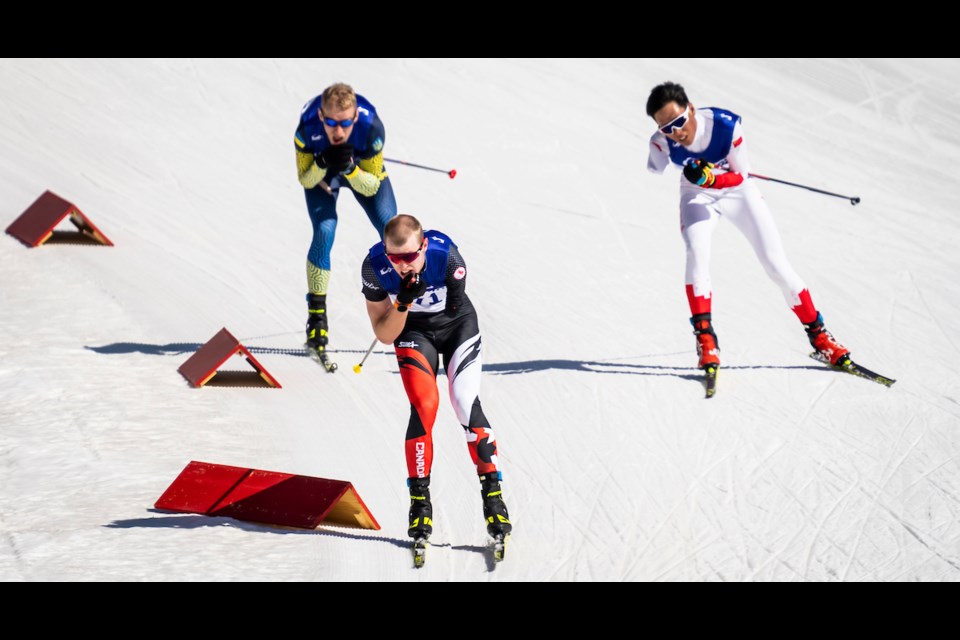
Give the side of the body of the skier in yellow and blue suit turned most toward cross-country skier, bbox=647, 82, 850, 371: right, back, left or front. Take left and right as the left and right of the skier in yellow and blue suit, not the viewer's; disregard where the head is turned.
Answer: left

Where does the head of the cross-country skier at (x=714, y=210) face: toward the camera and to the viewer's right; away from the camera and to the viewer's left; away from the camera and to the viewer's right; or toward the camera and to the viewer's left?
toward the camera and to the viewer's left

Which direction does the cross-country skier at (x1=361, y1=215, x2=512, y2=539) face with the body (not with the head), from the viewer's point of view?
toward the camera

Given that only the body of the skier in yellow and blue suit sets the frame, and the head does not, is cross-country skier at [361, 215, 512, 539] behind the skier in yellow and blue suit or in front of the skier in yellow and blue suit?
in front

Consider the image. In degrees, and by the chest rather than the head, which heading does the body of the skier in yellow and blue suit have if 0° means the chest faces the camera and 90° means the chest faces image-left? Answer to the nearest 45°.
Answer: approximately 0°

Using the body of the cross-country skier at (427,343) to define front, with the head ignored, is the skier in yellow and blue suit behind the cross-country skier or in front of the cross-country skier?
behind

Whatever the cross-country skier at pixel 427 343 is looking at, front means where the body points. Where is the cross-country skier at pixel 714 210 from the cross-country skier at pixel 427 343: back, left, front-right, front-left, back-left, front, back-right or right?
back-left

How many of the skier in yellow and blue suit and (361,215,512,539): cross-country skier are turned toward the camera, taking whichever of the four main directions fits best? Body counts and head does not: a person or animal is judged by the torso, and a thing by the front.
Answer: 2
